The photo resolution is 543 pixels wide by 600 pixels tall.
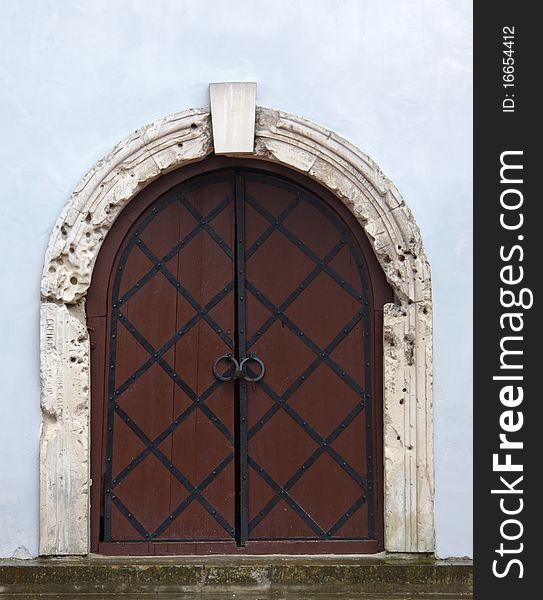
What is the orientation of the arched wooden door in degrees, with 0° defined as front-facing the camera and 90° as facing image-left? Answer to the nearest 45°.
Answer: approximately 0°
